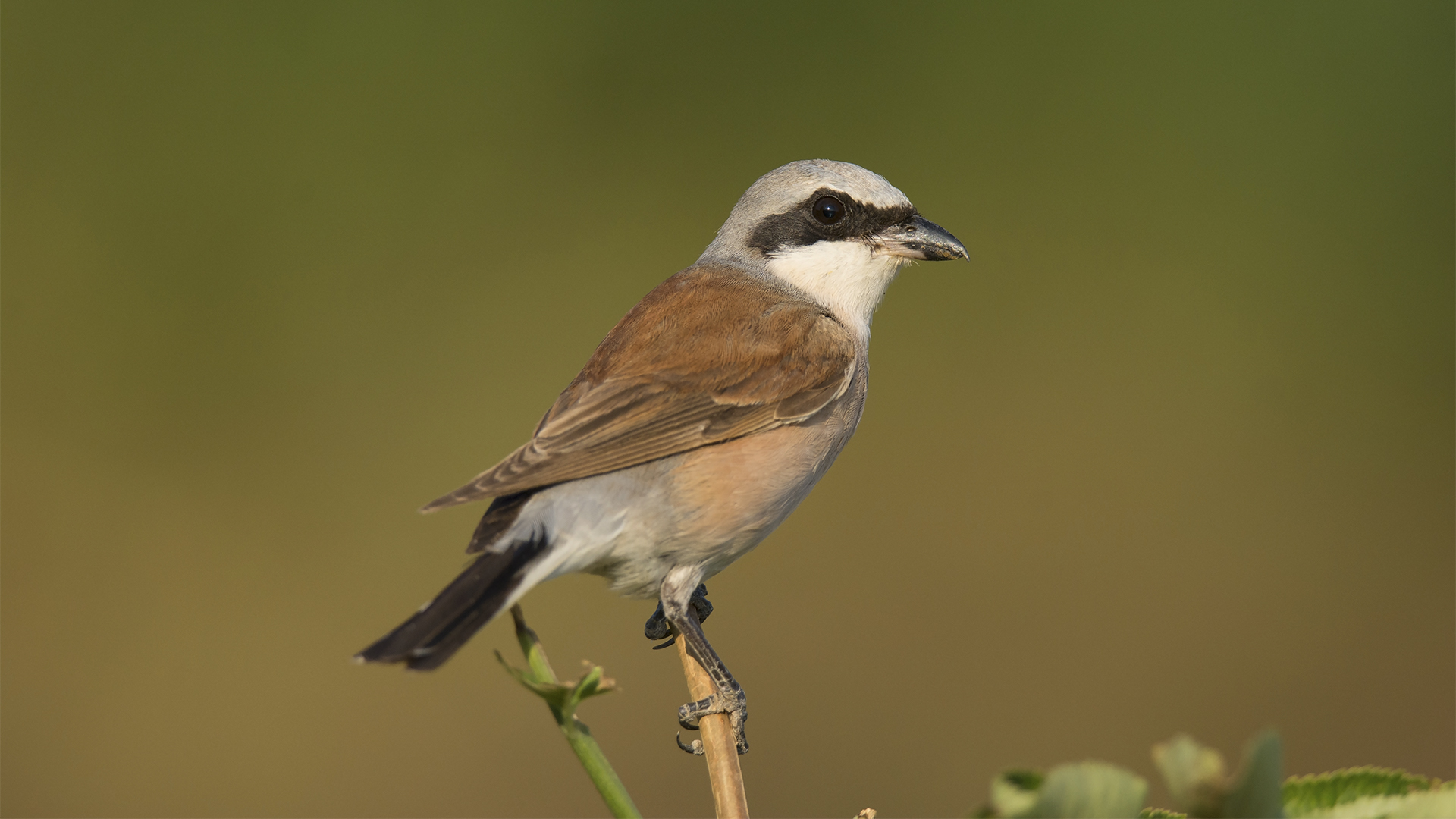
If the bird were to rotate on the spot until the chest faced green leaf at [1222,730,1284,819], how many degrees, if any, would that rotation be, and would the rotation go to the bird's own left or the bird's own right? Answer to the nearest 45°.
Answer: approximately 90° to the bird's own right

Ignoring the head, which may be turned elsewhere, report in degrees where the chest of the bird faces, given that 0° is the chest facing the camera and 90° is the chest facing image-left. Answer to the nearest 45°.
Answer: approximately 270°

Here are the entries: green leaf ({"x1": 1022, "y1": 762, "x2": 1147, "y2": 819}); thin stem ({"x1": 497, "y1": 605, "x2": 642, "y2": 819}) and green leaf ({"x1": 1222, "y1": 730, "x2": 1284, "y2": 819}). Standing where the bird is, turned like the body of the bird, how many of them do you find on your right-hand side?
3

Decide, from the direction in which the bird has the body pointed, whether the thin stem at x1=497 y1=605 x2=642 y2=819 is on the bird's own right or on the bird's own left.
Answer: on the bird's own right

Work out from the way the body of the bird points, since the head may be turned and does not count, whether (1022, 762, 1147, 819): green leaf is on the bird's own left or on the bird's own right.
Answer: on the bird's own right
